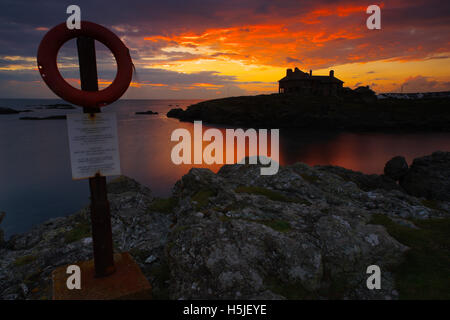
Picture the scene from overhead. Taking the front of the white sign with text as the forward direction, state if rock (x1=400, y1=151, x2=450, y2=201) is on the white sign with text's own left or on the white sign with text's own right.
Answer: on the white sign with text's own left

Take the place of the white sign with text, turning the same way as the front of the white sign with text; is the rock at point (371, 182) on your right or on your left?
on your left

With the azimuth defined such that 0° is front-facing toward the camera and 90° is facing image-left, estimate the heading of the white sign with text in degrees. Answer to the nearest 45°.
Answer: approximately 0°
